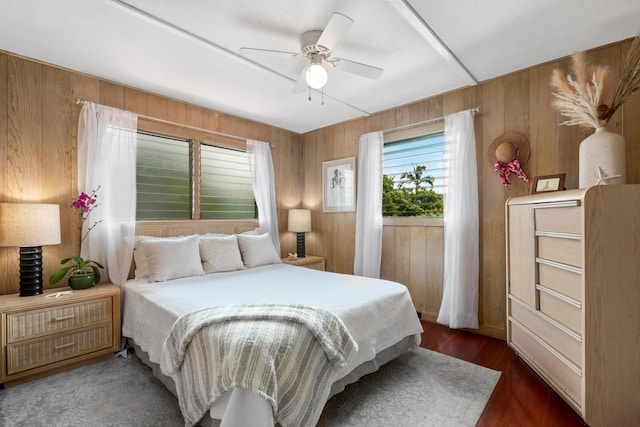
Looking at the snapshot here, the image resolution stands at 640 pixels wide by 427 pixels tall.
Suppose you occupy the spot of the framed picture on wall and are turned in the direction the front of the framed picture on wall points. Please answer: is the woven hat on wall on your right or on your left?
on your left

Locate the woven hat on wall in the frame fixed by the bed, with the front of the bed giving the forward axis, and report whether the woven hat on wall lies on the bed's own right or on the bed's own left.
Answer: on the bed's own left

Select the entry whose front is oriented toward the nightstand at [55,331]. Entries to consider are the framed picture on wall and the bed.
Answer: the framed picture on wall

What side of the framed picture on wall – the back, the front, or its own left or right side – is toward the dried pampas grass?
left

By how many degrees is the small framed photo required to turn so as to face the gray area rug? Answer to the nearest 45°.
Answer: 0° — it already faces it

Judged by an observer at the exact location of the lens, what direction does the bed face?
facing the viewer and to the right of the viewer

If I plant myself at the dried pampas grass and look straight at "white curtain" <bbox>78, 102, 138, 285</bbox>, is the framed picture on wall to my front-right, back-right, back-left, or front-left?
front-right

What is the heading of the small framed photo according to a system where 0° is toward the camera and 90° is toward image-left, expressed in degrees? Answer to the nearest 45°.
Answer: approximately 45°

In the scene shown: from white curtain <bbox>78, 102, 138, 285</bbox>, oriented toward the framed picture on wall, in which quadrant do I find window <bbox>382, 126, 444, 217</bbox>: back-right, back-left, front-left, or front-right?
front-right

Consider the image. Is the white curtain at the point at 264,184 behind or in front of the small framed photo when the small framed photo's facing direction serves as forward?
in front

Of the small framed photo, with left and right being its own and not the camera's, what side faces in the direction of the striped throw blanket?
front

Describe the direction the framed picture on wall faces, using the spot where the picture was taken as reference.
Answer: facing the viewer and to the left of the viewer

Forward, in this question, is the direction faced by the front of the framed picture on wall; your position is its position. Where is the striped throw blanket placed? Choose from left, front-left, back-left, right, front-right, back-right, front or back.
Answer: front-left

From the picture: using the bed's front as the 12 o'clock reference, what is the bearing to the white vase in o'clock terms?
The white vase is roughly at 11 o'clock from the bed.

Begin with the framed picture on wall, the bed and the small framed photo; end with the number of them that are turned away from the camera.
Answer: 0
